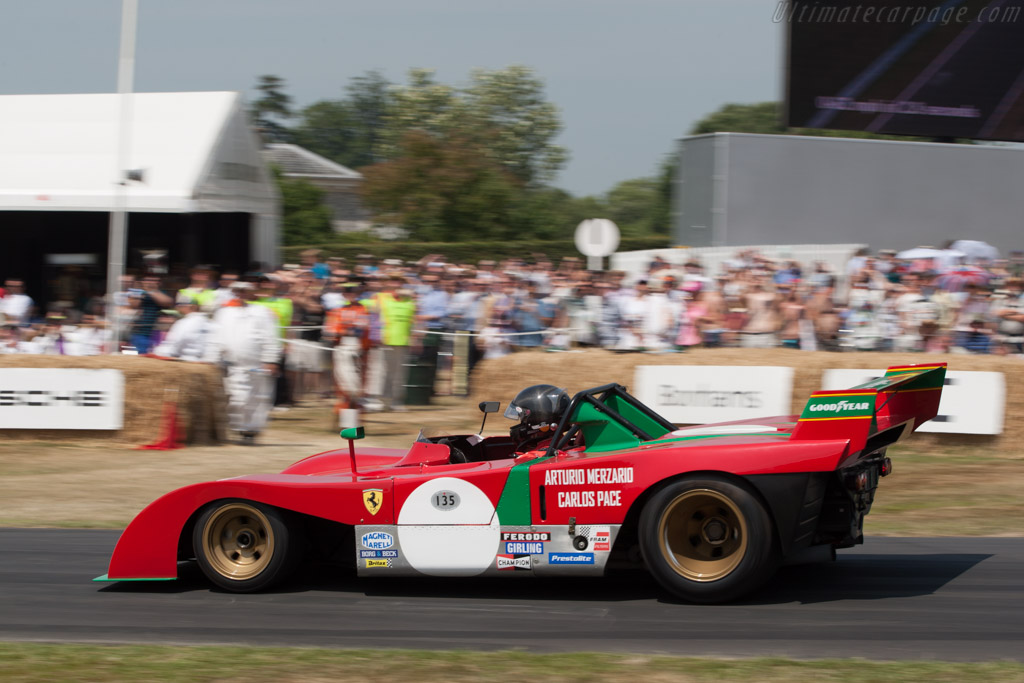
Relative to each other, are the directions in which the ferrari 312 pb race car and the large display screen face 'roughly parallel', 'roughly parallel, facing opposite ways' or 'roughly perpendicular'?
roughly perpendicular

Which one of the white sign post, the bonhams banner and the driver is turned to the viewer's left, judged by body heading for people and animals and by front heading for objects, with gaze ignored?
the driver

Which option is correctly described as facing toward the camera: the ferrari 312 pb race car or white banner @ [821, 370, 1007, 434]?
the white banner

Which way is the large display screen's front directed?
toward the camera

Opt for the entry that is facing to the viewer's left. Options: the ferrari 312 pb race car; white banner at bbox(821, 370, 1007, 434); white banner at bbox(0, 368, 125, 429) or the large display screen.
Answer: the ferrari 312 pb race car

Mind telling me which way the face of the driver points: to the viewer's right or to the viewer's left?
to the viewer's left

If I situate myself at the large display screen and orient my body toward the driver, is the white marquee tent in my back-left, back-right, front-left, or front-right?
front-right

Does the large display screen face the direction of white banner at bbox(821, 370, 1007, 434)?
yes

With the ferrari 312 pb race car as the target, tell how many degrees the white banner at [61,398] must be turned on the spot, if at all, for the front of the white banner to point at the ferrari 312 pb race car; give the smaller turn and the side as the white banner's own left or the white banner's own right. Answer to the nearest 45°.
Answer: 0° — it already faces it

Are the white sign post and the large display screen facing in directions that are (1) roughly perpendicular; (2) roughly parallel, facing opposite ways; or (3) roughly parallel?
roughly parallel

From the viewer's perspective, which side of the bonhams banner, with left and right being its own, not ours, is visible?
front

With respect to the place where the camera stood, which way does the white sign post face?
facing the viewer

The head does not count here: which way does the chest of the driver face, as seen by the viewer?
to the viewer's left

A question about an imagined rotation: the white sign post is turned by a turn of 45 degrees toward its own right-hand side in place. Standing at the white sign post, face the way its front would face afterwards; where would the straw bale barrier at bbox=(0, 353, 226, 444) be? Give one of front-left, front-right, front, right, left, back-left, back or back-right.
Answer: front

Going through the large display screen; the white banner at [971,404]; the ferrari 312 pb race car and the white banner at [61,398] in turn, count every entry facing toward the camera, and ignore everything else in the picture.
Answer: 3

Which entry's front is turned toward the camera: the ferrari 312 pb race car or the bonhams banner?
the bonhams banner

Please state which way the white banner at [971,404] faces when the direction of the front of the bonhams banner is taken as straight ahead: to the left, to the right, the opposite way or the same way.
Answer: the same way

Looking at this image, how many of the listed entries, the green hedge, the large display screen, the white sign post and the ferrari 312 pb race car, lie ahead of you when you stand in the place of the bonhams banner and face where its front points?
1

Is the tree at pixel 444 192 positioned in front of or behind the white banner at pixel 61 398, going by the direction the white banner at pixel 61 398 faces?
behind

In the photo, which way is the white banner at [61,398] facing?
toward the camera
